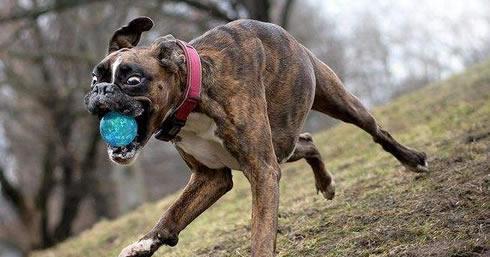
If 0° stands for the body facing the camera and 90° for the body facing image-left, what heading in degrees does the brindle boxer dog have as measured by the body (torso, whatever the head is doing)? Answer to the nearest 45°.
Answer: approximately 45°
